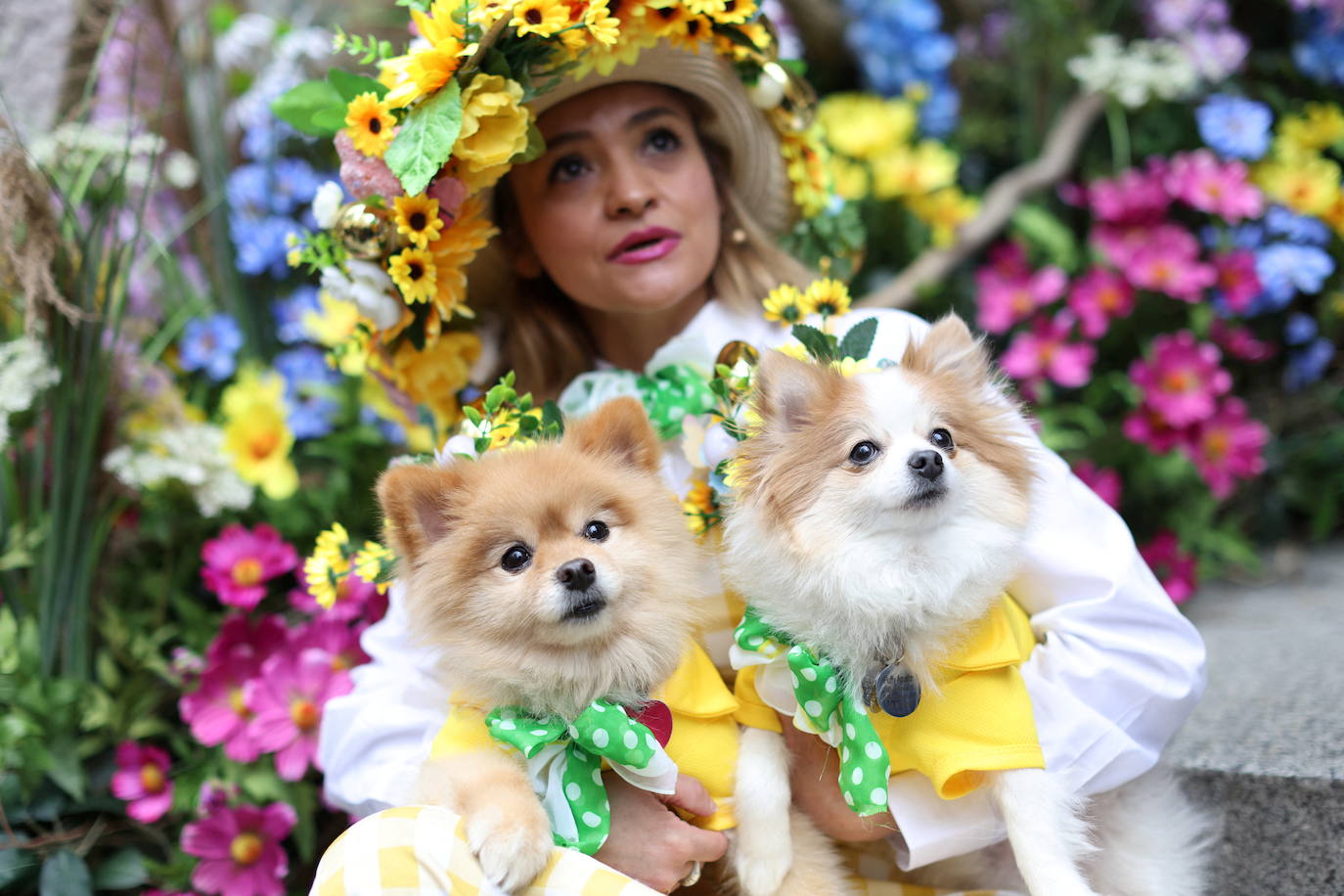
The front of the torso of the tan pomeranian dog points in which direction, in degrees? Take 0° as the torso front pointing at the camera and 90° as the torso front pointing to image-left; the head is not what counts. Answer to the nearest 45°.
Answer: approximately 0°

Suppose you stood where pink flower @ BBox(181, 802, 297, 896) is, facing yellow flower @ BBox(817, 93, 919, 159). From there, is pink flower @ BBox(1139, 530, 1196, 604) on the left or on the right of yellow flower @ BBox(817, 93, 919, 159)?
right

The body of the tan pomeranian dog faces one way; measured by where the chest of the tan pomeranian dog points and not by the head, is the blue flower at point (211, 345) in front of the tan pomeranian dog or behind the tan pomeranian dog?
behind

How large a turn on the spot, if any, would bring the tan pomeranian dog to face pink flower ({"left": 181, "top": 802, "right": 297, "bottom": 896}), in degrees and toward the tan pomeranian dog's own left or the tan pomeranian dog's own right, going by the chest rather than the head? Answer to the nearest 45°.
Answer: approximately 135° to the tan pomeranian dog's own right

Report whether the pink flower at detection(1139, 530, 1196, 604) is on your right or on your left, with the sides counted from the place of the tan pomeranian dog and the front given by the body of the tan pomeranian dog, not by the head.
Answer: on your left

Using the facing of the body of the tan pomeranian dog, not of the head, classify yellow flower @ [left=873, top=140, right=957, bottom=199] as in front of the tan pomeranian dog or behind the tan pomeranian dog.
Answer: behind

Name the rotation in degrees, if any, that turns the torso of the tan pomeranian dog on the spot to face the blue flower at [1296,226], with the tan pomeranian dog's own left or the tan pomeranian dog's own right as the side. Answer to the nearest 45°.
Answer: approximately 135° to the tan pomeranian dog's own left
